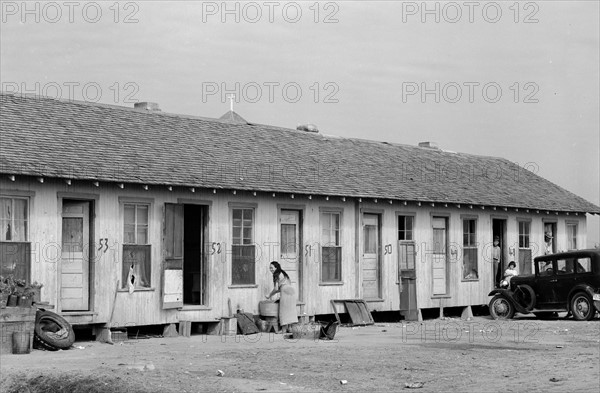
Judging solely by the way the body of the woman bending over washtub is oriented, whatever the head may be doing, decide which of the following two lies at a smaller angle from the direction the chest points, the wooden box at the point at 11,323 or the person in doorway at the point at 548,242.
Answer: the wooden box

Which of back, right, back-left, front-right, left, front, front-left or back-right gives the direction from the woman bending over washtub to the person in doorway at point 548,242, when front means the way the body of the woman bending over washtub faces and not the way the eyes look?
back-right

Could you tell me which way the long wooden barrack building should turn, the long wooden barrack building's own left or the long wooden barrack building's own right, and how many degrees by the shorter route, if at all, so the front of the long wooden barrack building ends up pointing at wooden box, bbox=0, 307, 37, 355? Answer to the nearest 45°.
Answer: approximately 90° to the long wooden barrack building's own right

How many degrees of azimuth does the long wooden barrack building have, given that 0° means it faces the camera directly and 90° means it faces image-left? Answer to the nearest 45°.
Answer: approximately 315°

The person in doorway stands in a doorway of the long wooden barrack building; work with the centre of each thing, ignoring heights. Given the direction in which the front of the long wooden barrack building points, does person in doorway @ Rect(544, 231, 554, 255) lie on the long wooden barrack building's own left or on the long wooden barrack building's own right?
on the long wooden barrack building's own left

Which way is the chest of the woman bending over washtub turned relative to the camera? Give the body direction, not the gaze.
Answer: to the viewer's left

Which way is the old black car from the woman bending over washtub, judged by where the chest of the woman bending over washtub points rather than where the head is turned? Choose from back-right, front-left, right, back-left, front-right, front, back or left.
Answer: back-right
